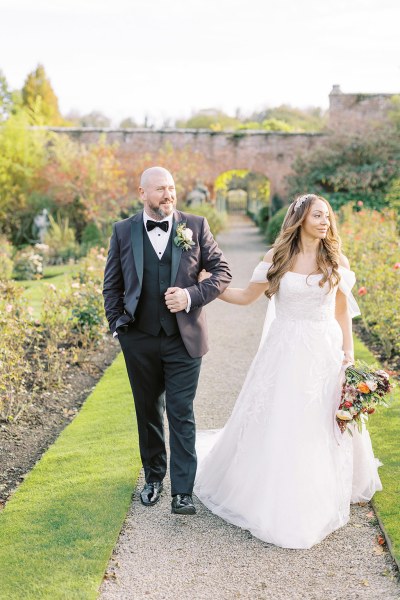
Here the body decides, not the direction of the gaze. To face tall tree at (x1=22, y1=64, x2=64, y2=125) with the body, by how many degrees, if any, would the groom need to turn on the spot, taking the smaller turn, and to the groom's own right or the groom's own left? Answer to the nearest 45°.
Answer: approximately 180°

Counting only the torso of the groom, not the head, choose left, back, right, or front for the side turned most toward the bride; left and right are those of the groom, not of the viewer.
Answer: left

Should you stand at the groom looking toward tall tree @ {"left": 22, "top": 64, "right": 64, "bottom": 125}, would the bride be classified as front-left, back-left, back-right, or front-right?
back-right

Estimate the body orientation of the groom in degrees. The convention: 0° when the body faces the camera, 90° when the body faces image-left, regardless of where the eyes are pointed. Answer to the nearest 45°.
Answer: approximately 0°

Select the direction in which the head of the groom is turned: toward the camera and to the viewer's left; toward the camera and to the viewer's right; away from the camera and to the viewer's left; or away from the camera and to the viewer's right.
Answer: toward the camera and to the viewer's right

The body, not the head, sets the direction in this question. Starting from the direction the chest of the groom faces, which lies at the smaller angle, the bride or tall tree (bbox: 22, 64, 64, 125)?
the bride

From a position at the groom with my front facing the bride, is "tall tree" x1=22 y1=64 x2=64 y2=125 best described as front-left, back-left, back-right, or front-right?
back-left
